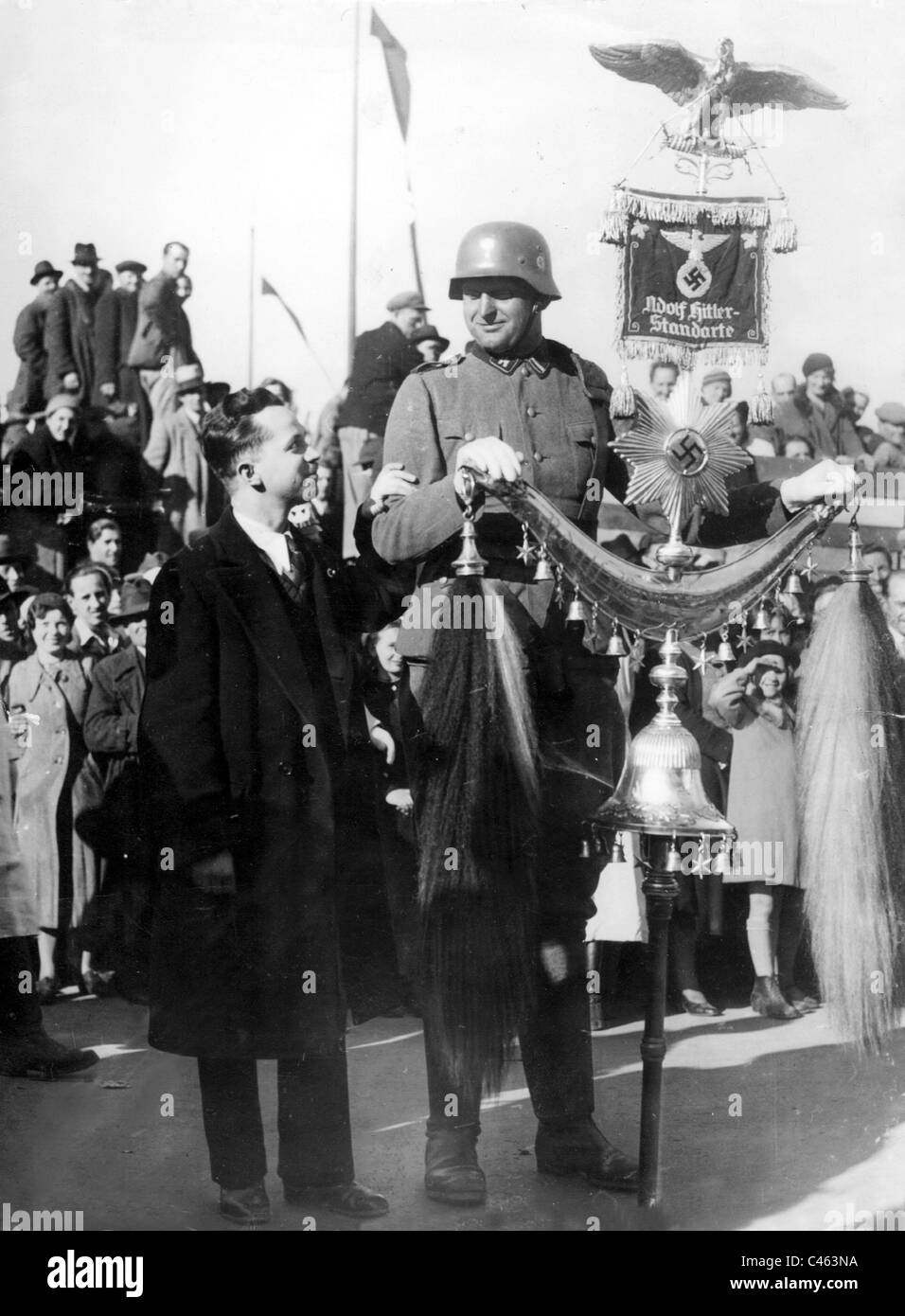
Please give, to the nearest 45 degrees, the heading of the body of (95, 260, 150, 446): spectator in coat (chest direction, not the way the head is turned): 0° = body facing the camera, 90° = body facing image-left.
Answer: approximately 315°

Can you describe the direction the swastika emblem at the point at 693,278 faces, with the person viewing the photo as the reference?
facing the viewer

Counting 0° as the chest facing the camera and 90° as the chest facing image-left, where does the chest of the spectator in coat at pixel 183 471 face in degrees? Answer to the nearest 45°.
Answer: approximately 315°

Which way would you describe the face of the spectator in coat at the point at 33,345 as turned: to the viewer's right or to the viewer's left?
to the viewer's right

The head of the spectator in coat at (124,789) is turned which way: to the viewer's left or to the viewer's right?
to the viewer's right

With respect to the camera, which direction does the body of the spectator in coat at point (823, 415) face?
toward the camera

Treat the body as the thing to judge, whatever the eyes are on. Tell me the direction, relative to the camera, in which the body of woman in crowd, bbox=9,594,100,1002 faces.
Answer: toward the camera
